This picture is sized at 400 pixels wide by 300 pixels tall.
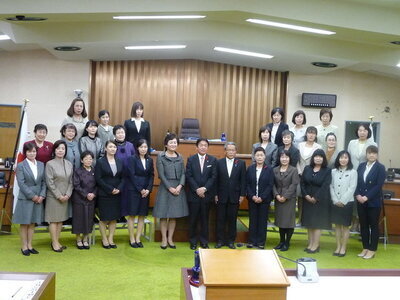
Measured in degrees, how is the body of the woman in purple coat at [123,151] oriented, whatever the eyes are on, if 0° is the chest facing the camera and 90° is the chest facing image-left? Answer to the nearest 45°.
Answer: approximately 0°

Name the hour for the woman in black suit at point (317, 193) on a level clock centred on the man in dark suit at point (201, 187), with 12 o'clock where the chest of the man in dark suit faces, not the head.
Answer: The woman in black suit is roughly at 9 o'clock from the man in dark suit.

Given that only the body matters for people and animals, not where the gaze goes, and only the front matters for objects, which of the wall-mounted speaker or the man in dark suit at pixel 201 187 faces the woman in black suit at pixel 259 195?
the wall-mounted speaker

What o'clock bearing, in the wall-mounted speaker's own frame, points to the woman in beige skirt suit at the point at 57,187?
The woman in beige skirt suit is roughly at 1 o'clock from the wall-mounted speaker.

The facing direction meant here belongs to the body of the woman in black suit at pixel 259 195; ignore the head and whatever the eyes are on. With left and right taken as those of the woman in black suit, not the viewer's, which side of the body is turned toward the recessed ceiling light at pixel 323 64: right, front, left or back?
back

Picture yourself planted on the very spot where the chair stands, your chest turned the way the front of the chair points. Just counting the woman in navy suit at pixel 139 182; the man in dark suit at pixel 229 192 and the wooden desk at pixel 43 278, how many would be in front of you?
3

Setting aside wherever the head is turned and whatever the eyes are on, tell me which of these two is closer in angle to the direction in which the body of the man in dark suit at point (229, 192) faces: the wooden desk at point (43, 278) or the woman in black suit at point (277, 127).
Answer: the wooden desk

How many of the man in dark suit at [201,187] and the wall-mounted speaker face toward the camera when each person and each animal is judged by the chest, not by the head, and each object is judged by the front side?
2
